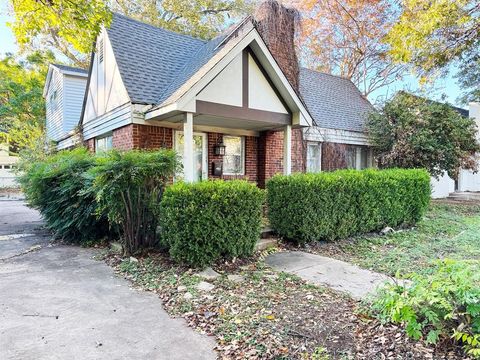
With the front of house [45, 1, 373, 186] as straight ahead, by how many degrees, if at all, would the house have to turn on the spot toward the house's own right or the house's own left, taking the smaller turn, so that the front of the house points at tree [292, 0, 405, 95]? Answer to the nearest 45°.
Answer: approximately 90° to the house's own left

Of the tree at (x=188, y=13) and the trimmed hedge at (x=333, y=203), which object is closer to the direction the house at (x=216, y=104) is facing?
the trimmed hedge

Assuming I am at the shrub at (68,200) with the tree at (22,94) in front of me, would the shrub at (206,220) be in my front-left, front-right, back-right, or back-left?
back-right

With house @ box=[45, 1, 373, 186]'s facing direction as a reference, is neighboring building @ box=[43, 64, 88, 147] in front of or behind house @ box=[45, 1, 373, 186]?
behind

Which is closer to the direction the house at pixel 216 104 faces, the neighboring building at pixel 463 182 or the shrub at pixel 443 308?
the shrub

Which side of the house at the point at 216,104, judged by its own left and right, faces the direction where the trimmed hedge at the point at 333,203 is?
front

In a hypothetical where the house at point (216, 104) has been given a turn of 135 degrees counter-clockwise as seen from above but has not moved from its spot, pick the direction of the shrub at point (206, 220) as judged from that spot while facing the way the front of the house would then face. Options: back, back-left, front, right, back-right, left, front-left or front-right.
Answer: back

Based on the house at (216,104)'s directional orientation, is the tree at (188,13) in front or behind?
behind

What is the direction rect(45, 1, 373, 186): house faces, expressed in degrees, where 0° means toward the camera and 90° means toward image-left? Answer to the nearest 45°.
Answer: approximately 315°
